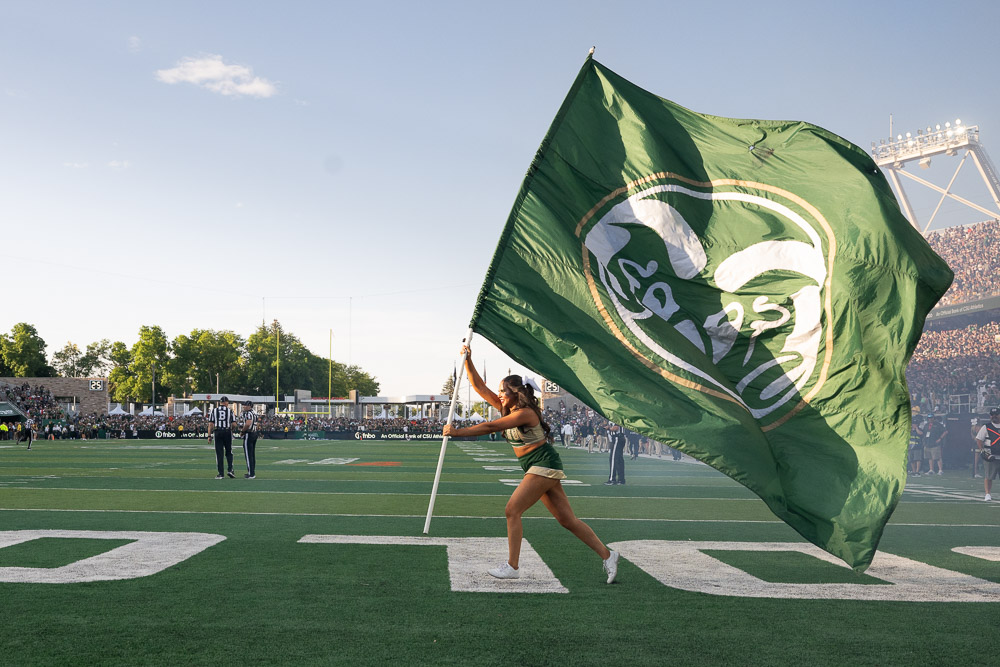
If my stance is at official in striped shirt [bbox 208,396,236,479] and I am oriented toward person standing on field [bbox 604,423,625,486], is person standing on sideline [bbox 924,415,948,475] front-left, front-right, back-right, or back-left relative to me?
front-left

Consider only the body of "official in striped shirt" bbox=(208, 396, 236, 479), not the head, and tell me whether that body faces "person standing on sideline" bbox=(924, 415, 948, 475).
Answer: no

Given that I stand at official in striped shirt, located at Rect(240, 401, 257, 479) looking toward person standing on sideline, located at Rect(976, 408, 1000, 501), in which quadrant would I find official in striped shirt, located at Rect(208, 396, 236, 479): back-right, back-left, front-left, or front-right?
back-right

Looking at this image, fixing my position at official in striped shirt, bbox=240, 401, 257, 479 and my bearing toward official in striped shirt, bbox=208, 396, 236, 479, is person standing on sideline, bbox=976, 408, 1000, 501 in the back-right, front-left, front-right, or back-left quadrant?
back-left

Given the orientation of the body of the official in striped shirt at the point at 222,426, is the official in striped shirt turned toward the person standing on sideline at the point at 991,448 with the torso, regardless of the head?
no

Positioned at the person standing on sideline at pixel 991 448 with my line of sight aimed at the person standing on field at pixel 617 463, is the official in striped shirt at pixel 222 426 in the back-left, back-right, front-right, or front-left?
front-left

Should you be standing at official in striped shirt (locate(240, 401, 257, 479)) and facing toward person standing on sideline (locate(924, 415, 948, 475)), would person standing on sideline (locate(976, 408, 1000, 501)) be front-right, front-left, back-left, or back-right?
front-right
